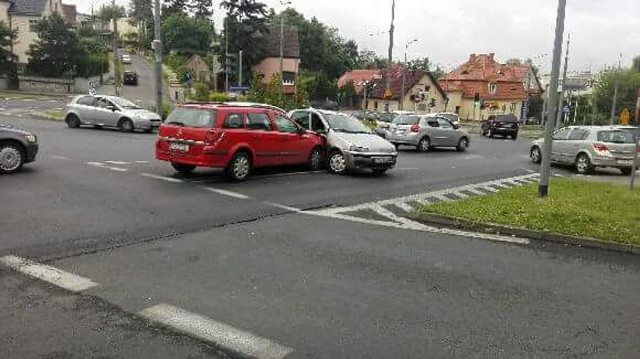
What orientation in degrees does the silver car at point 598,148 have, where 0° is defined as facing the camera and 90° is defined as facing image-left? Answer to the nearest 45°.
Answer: approximately 135°

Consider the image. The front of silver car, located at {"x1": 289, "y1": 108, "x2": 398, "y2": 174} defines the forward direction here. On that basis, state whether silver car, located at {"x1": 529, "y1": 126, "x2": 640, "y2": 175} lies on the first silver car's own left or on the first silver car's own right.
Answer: on the first silver car's own left

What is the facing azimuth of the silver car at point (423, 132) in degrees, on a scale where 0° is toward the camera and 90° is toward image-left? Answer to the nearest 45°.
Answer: approximately 225°

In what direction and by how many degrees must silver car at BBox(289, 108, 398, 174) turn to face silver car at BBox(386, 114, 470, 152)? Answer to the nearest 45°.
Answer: approximately 135° to its left

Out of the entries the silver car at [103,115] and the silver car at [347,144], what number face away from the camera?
0

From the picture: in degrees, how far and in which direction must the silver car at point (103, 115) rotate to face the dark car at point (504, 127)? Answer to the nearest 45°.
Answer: approximately 45° to its left

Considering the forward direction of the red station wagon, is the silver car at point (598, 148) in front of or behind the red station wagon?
in front

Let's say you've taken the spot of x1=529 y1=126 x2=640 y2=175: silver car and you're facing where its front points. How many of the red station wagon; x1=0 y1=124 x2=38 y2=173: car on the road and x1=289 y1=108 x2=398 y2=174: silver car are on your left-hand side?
3

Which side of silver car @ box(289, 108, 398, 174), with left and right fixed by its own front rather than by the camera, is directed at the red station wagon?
right

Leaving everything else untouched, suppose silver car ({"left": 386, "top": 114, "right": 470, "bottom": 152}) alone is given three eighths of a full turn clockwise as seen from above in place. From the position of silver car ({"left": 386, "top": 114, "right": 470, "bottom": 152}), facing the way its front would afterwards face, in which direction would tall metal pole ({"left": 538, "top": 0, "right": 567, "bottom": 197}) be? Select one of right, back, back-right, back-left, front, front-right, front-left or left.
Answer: front

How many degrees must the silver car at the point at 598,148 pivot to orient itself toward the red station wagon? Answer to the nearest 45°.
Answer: approximately 90° to its left

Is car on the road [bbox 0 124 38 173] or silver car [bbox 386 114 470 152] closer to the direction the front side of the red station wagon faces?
the silver car

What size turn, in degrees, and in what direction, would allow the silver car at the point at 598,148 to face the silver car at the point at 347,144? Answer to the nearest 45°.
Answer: approximately 90° to its left

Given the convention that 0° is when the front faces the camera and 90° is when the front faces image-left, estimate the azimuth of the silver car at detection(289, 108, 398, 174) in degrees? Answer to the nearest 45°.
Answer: approximately 315°
